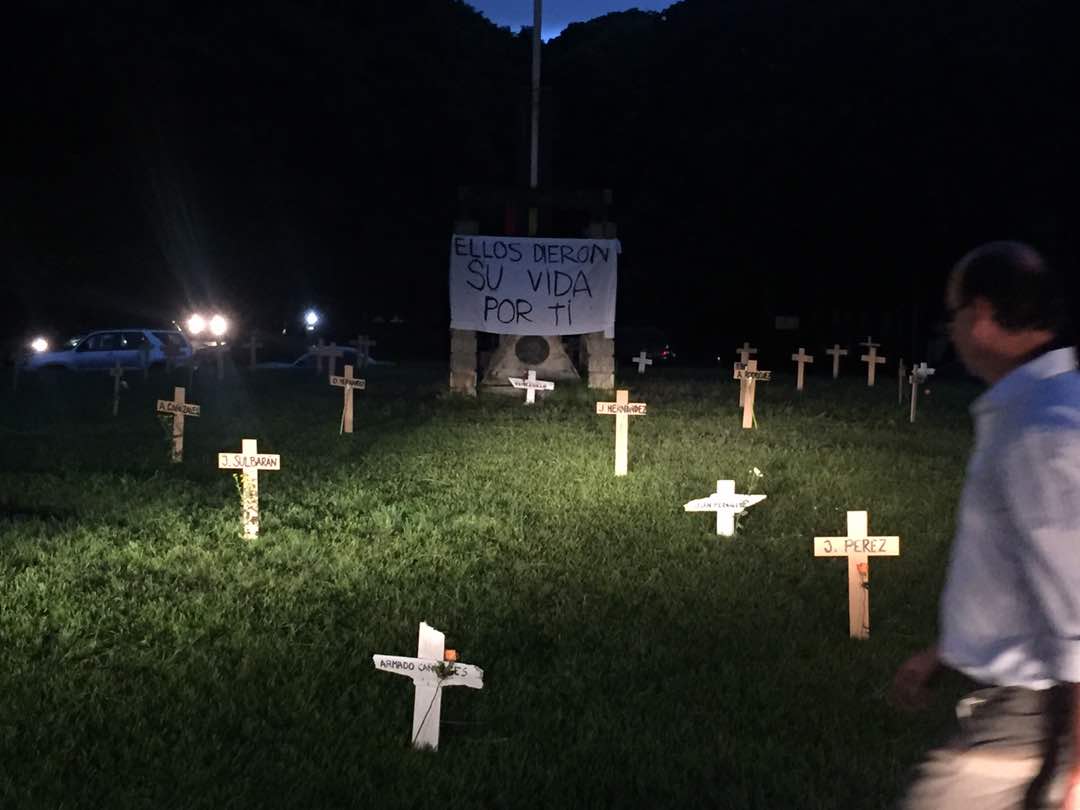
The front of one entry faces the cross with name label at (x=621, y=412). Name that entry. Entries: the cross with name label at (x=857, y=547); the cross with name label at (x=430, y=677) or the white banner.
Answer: the white banner

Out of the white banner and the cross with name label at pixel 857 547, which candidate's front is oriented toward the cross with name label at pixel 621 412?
the white banner

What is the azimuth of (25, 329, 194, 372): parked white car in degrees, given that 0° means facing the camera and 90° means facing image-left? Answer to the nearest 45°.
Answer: approximately 90°

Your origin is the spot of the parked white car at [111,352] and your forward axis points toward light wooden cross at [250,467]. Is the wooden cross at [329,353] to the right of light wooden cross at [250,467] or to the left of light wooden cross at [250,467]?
left

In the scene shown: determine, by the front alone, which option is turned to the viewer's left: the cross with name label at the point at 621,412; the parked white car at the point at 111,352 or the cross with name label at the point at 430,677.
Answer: the parked white car

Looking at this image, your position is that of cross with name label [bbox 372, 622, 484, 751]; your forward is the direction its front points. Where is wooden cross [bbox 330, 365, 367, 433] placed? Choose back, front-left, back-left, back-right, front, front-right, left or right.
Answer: back

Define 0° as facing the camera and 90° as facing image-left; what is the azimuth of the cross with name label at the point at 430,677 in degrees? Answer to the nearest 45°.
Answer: approximately 0°

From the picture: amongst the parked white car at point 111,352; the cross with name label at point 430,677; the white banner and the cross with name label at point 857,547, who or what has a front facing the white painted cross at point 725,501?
the white banner

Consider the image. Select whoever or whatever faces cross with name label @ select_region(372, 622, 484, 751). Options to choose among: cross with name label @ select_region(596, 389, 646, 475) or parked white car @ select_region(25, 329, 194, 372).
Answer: cross with name label @ select_region(596, 389, 646, 475)

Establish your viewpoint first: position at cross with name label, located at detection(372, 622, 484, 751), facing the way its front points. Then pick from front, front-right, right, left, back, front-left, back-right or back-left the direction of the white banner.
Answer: back
